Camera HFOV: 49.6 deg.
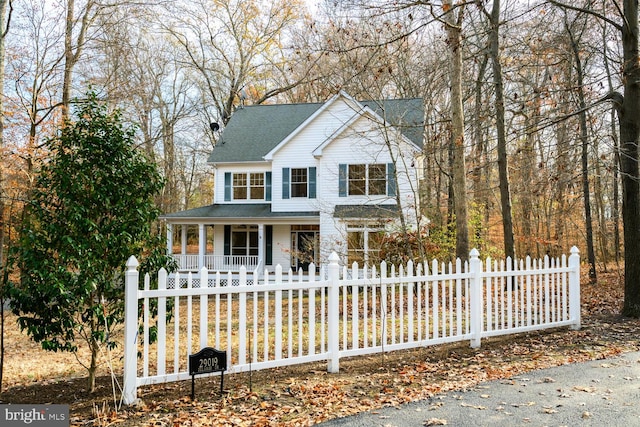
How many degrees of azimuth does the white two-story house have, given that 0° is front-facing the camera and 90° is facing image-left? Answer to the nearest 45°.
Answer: approximately 0°

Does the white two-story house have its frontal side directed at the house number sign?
yes

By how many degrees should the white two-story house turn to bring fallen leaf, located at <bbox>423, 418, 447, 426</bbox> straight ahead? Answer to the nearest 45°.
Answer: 0° — it already faces it
